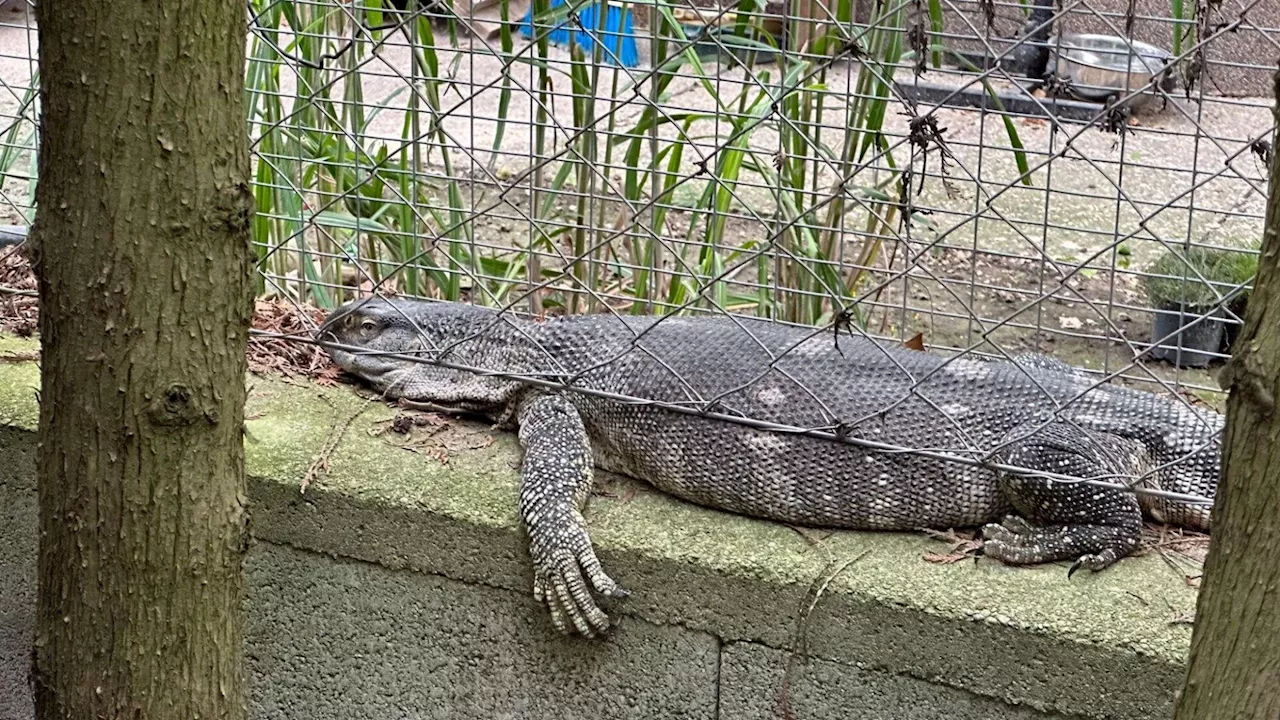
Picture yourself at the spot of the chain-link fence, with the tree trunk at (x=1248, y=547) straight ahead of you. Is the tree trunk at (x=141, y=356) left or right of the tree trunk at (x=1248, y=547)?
right

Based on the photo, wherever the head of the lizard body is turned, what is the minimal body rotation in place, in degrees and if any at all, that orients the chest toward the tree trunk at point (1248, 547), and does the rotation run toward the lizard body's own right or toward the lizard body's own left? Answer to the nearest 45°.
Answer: approximately 90° to the lizard body's own left

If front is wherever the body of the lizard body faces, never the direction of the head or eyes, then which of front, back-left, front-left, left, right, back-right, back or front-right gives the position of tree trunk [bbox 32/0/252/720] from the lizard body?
front-left

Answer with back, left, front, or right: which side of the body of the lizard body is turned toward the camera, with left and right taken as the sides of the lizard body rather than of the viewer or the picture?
left

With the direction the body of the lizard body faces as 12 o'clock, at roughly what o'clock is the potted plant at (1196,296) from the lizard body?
The potted plant is roughly at 4 o'clock from the lizard body.
